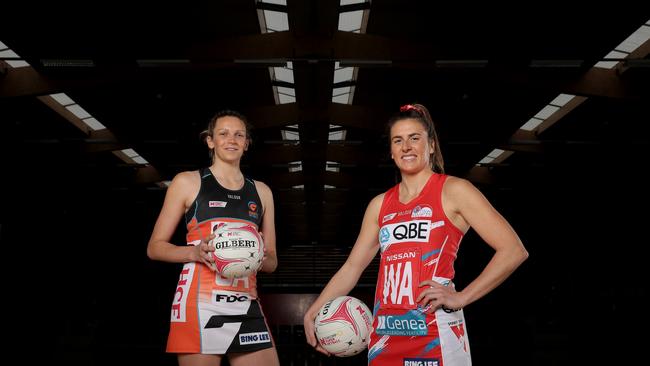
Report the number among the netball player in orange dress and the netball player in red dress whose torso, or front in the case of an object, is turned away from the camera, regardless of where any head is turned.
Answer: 0

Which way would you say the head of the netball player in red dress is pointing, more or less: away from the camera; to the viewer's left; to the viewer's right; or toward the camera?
toward the camera

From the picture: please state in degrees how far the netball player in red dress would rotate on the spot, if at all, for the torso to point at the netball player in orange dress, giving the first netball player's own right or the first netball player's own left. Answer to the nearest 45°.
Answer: approximately 90° to the first netball player's own right

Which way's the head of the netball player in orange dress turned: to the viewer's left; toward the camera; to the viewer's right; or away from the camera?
toward the camera

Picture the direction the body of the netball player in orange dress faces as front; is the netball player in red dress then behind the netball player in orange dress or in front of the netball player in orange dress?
in front

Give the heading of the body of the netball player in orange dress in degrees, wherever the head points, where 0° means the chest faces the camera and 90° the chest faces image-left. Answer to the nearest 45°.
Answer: approximately 315°
